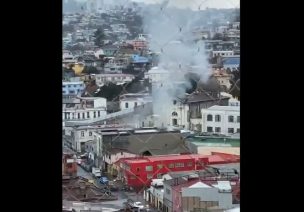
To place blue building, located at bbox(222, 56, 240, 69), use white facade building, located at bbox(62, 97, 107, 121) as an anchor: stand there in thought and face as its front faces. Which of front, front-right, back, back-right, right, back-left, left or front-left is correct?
left

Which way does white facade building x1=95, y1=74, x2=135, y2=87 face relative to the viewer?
toward the camera

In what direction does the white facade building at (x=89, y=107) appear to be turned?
toward the camera

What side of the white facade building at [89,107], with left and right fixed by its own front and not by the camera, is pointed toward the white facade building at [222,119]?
left
